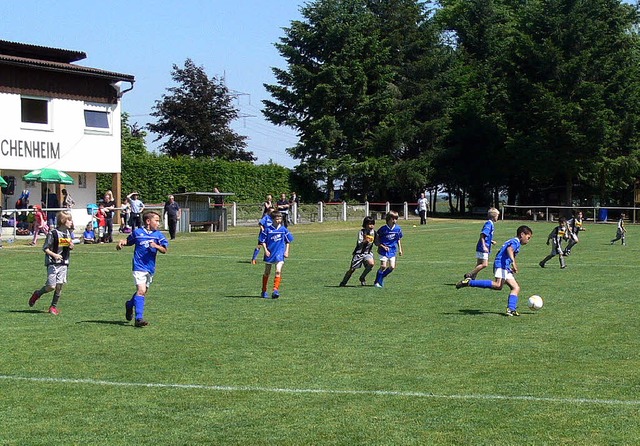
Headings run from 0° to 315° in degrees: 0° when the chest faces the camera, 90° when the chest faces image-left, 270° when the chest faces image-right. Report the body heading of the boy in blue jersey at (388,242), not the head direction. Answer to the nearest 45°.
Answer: approximately 0°

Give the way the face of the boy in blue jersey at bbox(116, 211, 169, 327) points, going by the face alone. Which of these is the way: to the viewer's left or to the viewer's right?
to the viewer's right

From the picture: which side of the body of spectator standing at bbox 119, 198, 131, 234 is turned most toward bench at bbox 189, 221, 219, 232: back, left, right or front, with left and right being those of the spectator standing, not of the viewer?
left

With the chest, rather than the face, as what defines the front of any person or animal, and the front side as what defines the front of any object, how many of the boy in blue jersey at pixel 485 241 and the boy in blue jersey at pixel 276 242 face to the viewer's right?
1

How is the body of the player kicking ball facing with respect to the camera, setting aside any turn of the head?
to the viewer's right

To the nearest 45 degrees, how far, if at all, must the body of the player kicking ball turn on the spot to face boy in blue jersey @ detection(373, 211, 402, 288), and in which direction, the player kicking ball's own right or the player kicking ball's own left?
approximately 135° to the player kicking ball's own left

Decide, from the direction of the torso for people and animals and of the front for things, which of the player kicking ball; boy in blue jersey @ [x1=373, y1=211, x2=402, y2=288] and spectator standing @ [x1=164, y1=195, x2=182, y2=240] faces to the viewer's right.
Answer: the player kicking ball

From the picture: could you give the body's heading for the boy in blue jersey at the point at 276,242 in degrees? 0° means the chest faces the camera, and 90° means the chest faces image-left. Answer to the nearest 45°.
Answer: approximately 0°

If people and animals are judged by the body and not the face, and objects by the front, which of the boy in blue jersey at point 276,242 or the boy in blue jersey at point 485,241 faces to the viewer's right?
the boy in blue jersey at point 485,241

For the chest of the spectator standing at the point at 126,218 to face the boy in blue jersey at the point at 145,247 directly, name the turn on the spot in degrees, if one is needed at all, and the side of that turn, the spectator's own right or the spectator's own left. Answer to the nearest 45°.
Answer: approximately 45° to the spectator's own right
